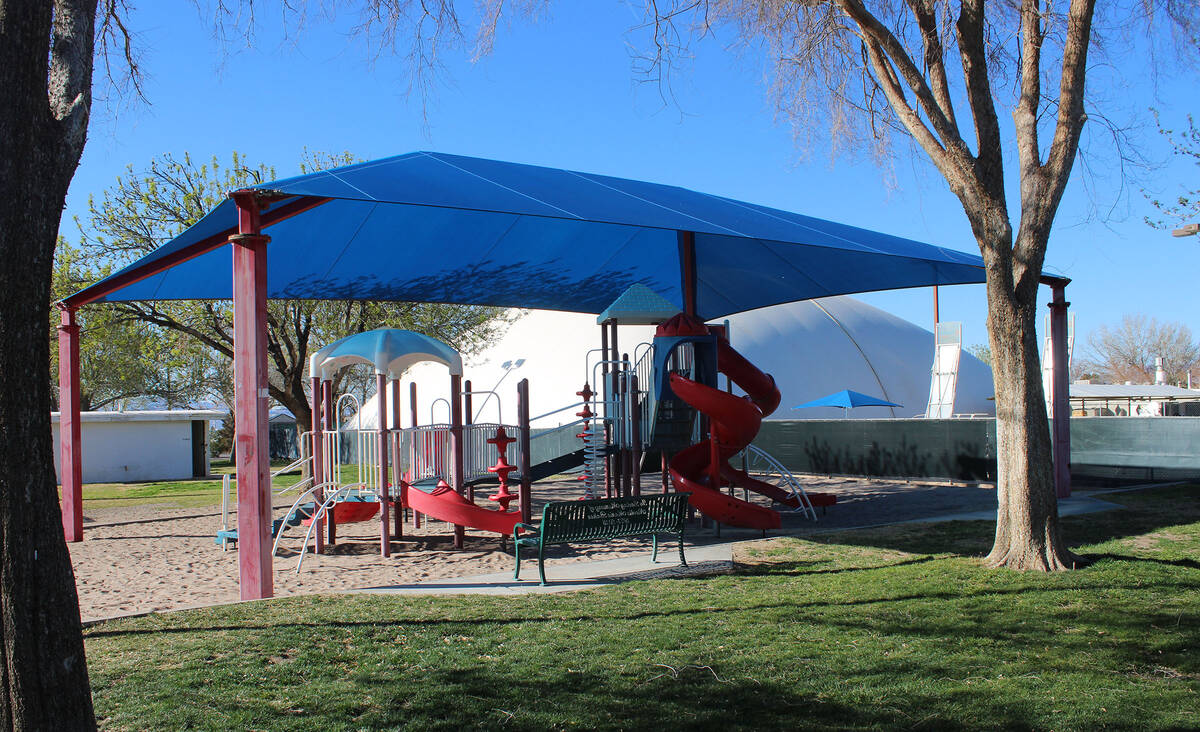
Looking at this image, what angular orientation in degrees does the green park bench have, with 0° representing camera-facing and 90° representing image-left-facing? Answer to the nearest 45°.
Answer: approximately 135°

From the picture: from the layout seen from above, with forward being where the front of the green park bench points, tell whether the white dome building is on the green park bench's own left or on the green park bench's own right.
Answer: on the green park bench's own right

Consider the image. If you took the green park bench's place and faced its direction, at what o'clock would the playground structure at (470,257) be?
The playground structure is roughly at 1 o'clock from the green park bench.

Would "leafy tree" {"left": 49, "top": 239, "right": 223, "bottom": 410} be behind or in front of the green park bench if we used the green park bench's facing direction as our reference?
in front
